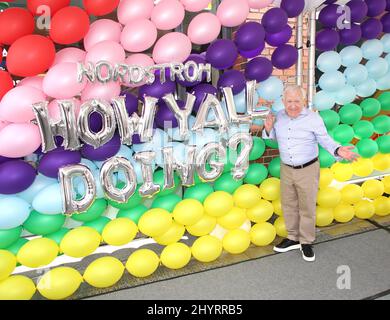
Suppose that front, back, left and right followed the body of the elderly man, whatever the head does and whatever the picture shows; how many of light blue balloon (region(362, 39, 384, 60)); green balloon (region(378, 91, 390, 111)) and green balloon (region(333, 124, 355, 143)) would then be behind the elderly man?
3

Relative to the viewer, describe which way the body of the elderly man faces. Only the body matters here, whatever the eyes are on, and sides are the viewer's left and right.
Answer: facing the viewer and to the left of the viewer

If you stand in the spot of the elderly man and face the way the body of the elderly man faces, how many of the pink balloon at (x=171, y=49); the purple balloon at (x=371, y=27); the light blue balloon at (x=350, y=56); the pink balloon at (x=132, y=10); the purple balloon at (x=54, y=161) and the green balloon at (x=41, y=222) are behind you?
2

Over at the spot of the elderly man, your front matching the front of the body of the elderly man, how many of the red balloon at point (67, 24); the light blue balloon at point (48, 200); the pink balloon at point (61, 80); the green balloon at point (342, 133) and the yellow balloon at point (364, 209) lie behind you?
2
